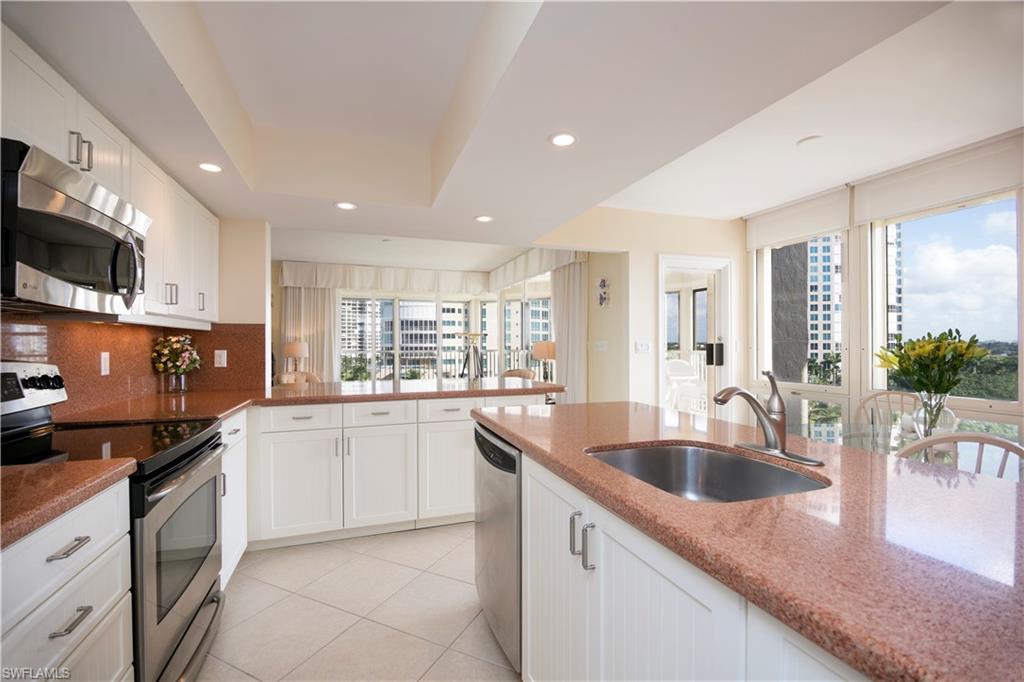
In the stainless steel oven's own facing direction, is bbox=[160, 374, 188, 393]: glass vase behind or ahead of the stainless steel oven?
behind

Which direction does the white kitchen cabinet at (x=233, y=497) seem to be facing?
to the viewer's right

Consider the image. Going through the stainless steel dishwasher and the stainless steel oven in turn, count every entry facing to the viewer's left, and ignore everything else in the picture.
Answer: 1

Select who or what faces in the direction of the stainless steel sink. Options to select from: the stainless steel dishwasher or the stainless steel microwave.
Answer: the stainless steel microwave

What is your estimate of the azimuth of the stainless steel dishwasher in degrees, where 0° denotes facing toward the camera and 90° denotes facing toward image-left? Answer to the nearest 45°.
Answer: approximately 90°

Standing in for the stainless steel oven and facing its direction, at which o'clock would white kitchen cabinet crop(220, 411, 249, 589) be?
The white kitchen cabinet is roughly at 8 o'clock from the stainless steel oven.

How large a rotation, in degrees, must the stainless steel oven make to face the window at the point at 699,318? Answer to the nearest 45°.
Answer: approximately 45° to its left

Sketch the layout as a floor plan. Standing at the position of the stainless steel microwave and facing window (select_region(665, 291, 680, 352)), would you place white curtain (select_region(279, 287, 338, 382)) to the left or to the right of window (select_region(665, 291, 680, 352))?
left

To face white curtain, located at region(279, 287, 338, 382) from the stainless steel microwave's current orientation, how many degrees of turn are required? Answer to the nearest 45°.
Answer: approximately 90° to its left

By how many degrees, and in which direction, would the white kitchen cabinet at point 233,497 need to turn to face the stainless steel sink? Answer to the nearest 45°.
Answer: approximately 45° to its right

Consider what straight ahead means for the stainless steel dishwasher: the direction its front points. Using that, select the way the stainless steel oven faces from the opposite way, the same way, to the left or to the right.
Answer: the opposite way

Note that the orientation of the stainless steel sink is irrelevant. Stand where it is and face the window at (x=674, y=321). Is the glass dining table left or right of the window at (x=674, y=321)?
right

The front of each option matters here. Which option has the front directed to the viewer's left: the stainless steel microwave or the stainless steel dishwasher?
the stainless steel dishwasher
